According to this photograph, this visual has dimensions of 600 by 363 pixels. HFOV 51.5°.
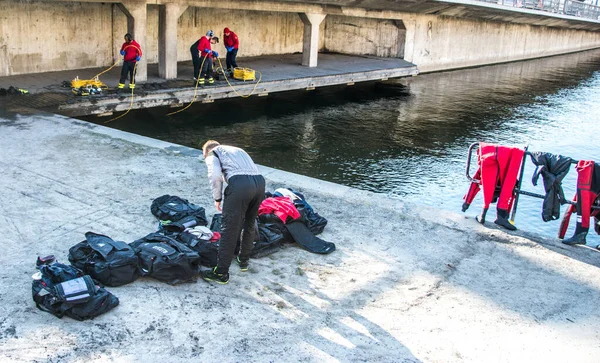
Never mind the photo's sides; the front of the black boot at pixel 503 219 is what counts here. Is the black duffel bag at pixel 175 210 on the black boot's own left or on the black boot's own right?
on the black boot's own right

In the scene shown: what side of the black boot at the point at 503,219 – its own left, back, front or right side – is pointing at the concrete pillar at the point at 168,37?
back

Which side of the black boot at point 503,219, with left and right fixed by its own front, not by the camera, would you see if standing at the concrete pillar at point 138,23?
back

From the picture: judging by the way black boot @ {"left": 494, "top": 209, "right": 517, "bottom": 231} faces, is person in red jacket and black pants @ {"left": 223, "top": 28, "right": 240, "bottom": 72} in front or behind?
behind

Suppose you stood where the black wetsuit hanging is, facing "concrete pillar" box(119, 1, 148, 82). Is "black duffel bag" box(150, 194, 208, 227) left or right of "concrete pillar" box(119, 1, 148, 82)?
left

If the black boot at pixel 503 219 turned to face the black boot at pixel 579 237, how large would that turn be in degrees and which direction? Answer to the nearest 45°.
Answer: approximately 45° to its left

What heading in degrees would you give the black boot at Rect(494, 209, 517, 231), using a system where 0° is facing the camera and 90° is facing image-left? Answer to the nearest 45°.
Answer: approximately 315°

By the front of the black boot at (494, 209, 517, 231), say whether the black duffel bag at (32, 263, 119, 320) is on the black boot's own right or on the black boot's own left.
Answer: on the black boot's own right

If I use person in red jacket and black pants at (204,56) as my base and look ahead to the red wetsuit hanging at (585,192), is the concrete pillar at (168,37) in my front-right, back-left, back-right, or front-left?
back-right

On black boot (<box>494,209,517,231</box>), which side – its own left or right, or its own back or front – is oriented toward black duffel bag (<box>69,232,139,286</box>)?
right
